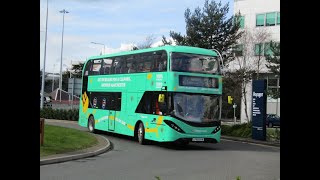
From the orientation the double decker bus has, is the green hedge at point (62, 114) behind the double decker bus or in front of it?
behind

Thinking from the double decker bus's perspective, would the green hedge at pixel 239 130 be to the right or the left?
on its left

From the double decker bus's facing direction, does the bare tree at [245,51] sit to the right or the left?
on its left

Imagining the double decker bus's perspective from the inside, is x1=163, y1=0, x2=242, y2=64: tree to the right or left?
on its left

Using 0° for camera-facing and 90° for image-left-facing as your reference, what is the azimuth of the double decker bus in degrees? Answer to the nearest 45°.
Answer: approximately 315°
